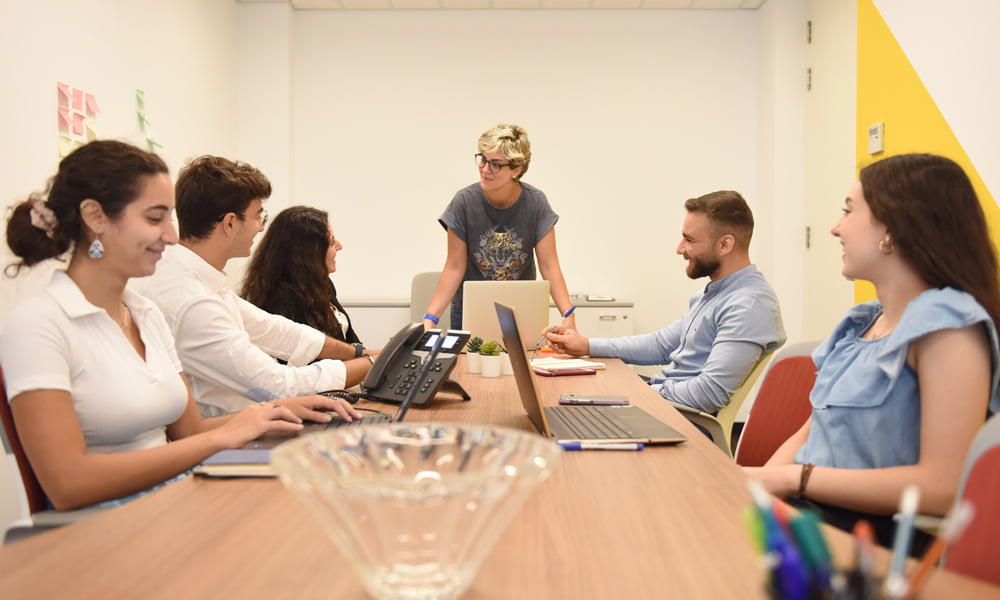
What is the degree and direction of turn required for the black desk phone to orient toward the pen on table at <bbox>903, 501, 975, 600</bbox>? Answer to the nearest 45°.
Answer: approximately 45° to its left

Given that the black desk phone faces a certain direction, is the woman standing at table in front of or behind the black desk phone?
behind

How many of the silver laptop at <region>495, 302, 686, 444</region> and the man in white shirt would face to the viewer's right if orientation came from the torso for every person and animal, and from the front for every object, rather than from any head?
2

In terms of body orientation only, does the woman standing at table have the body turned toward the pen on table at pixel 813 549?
yes

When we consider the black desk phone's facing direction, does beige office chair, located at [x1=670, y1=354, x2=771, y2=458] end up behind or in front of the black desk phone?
behind

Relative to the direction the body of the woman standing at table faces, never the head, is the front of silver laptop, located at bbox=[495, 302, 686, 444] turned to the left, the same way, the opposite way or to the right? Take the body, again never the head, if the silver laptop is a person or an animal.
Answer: to the left

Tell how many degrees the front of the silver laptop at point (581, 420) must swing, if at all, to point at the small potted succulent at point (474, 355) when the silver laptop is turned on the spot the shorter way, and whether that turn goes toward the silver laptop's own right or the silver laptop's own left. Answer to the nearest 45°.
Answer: approximately 135° to the silver laptop's own left

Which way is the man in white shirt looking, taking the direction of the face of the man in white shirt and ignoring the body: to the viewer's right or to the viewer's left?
to the viewer's right

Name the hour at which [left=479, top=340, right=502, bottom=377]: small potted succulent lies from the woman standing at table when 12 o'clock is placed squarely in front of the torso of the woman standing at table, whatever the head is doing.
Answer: The small potted succulent is roughly at 12 o'clock from the woman standing at table.

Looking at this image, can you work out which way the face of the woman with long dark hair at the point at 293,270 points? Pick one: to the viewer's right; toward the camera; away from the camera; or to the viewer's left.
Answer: to the viewer's right

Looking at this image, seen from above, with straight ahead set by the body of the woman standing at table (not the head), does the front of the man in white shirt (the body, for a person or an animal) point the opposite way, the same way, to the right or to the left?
to the left

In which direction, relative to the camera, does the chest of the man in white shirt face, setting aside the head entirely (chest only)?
to the viewer's right
